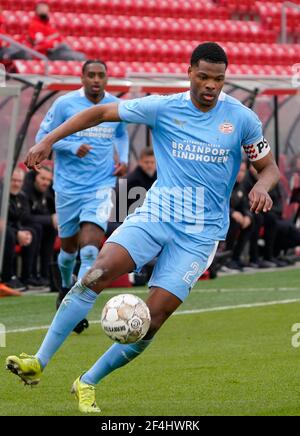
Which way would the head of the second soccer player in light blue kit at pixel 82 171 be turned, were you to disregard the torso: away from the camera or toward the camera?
toward the camera

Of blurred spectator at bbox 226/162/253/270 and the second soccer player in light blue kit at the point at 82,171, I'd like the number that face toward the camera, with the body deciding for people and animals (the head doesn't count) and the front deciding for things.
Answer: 2

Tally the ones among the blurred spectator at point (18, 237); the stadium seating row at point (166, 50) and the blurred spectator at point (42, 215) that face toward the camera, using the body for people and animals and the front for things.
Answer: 3

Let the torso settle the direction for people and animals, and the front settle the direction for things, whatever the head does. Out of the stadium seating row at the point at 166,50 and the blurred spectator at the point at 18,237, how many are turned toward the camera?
2

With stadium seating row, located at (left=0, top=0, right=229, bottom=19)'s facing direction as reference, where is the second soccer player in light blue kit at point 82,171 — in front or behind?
in front

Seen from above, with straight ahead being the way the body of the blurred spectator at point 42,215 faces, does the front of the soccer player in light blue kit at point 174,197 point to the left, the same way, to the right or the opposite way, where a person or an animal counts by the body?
the same way

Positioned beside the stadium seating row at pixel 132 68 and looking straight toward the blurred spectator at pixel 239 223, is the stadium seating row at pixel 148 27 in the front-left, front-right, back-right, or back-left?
back-left

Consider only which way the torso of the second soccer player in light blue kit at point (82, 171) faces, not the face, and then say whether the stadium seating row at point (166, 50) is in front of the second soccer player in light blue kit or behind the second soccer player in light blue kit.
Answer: behind

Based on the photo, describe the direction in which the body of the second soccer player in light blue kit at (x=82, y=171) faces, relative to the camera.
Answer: toward the camera

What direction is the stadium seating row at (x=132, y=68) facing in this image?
toward the camera

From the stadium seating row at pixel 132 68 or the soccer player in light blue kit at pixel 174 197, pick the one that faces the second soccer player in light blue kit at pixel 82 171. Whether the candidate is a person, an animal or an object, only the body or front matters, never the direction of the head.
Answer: the stadium seating row

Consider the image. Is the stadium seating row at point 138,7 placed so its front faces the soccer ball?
yes

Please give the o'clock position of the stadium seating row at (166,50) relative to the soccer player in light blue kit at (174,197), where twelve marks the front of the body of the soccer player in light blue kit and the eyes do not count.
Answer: The stadium seating row is roughly at 6 o'clock from the soccer player in light blue kit.

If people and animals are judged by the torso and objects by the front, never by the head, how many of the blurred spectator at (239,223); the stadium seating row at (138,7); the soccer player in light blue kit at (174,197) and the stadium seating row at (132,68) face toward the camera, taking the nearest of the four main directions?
4
